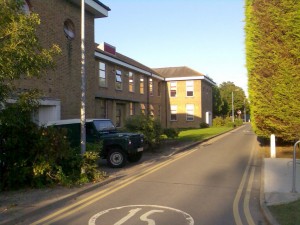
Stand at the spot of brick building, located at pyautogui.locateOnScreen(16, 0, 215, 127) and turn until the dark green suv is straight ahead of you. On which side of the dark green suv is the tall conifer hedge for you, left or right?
left

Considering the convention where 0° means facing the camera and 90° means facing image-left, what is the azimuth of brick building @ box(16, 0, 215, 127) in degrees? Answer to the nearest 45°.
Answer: approximately 315°

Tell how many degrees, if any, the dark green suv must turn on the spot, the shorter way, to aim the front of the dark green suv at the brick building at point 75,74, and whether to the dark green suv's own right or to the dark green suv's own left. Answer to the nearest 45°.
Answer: approximately 135° to the dark green suv's own left

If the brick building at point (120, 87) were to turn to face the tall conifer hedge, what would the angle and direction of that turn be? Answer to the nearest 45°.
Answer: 0° — it already faces it

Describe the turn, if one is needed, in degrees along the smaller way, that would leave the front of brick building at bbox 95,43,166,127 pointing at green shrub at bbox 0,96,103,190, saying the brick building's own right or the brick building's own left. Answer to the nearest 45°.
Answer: approximately 45° to the brick building's own right

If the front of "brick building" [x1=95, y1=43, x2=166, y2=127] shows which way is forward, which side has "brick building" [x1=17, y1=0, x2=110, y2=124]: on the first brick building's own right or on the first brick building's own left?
on the first brick building's own right

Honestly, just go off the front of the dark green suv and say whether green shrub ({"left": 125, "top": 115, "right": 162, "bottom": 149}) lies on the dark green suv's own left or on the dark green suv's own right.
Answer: on the dark green suv's own left

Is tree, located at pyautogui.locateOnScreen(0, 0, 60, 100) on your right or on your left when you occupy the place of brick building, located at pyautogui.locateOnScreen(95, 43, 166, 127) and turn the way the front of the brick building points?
on your right
